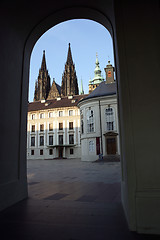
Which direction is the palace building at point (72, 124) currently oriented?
toward the camera
